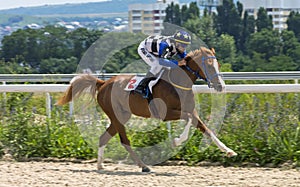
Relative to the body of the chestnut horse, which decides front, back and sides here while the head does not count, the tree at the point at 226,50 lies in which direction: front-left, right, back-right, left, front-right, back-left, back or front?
left

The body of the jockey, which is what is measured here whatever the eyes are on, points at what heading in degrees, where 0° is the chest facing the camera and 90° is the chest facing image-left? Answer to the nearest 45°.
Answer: approximately 270°

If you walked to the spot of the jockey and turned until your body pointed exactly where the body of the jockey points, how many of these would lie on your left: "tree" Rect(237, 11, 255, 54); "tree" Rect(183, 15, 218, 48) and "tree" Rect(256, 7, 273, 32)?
3

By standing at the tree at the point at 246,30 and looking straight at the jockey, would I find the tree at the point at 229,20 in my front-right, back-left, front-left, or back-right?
back-right

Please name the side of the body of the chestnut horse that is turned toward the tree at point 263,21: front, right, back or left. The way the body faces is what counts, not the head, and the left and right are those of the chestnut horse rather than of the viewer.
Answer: left

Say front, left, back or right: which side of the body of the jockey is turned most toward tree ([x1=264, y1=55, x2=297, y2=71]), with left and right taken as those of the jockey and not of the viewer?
left

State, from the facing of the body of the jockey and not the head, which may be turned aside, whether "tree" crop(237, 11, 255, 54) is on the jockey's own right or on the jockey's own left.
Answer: on the jockey's own left

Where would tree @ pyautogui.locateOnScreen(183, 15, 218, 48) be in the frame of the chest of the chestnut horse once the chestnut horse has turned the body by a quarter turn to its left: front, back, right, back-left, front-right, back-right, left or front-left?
front

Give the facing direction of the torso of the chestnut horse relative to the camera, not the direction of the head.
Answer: to the viewer's right

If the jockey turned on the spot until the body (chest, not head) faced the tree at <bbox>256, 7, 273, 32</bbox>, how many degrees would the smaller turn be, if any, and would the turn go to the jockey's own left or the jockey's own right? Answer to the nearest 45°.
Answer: approximately 90° to the jockey's own left

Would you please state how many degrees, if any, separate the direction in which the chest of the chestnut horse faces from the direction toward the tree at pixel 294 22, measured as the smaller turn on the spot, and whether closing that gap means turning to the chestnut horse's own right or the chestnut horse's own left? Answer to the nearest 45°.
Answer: approximately 90° to the chestnut horse's own left
